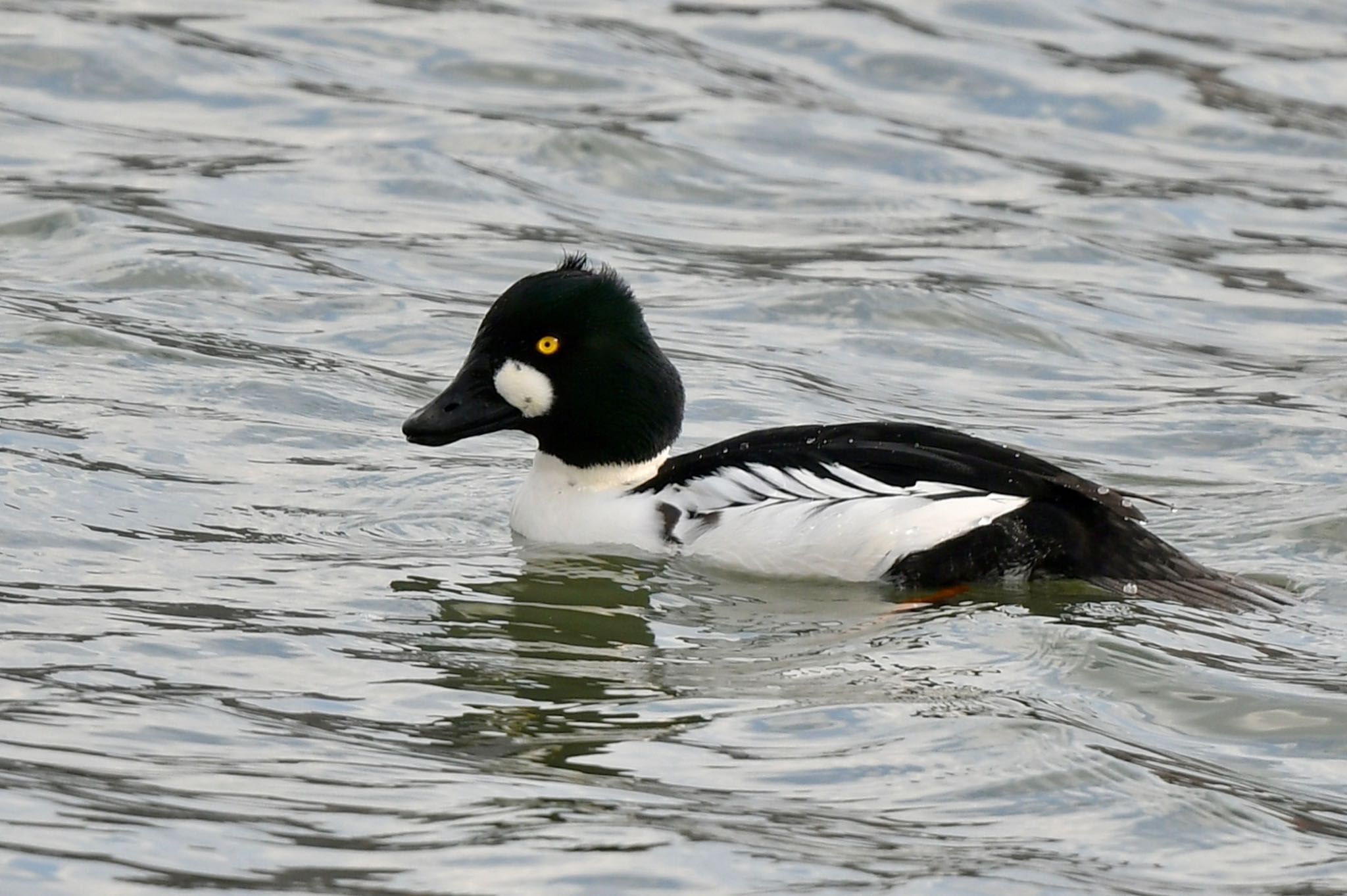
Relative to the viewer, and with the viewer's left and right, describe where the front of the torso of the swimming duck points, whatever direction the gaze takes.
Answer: facing to the left of the viewer
